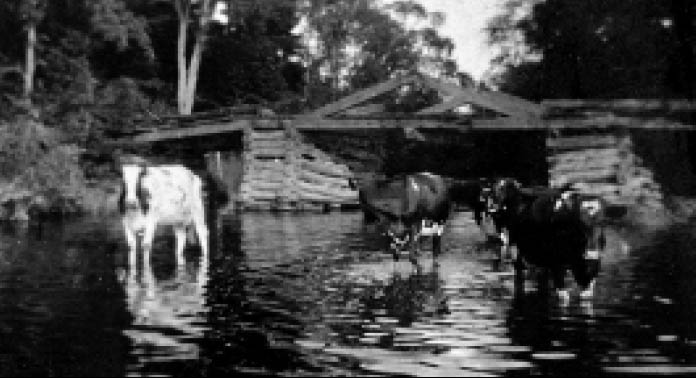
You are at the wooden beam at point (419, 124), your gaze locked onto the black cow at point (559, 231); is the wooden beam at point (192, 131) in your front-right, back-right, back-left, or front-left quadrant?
back-right
